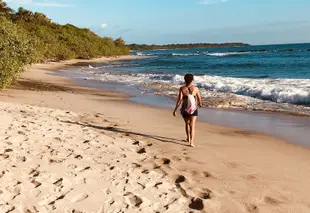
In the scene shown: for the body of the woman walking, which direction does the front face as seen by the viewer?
away from the camera

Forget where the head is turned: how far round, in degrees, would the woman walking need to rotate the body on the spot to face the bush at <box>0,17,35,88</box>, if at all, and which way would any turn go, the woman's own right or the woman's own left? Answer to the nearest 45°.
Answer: approximately 45° to the woman's own left
